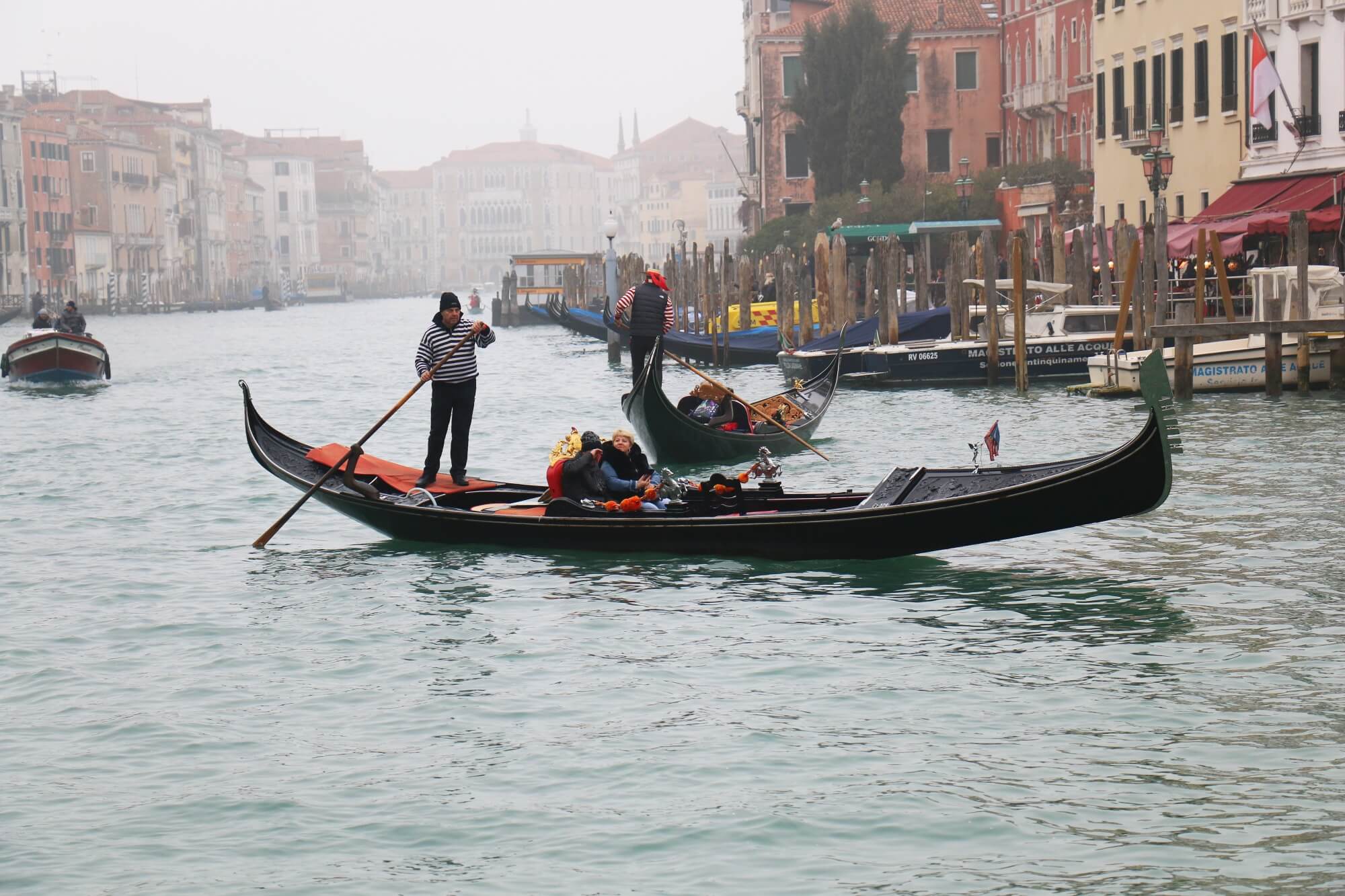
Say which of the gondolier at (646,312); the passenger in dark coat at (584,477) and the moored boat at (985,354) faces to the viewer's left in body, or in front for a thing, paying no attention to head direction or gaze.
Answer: the moored boat

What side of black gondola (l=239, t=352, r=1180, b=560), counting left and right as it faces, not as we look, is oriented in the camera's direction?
right

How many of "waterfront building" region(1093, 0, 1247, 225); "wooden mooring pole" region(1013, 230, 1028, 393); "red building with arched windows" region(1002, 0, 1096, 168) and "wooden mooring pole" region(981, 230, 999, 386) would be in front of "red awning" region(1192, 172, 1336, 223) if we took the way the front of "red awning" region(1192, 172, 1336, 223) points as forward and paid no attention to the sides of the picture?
2

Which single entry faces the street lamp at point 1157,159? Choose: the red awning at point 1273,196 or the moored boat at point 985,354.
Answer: the red awning

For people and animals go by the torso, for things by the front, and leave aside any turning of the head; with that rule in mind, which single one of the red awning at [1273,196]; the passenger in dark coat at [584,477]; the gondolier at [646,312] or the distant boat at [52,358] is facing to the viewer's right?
the passenger in dark coat

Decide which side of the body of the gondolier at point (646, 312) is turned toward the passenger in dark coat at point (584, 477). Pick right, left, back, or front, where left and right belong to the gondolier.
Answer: back

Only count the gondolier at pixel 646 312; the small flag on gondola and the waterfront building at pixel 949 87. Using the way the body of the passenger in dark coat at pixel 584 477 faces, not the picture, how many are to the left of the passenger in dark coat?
2

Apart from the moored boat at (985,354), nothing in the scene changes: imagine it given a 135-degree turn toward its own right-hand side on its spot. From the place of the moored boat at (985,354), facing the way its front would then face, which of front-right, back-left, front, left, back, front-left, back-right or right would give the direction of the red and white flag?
front

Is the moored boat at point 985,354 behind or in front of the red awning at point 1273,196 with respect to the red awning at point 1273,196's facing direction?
in front

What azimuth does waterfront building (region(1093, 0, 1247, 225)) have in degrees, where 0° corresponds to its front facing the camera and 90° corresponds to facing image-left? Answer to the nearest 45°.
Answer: approximately 45°

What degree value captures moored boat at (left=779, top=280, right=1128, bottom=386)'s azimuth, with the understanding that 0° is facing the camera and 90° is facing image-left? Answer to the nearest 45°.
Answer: approximately 90°

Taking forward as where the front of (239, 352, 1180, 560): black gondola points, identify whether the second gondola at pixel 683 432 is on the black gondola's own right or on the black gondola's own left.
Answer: on the black gondola's own left

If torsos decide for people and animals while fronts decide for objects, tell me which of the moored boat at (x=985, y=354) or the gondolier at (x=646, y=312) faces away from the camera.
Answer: the gondolier

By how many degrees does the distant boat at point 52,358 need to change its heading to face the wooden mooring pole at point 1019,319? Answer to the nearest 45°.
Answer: approximately 45° to its left
